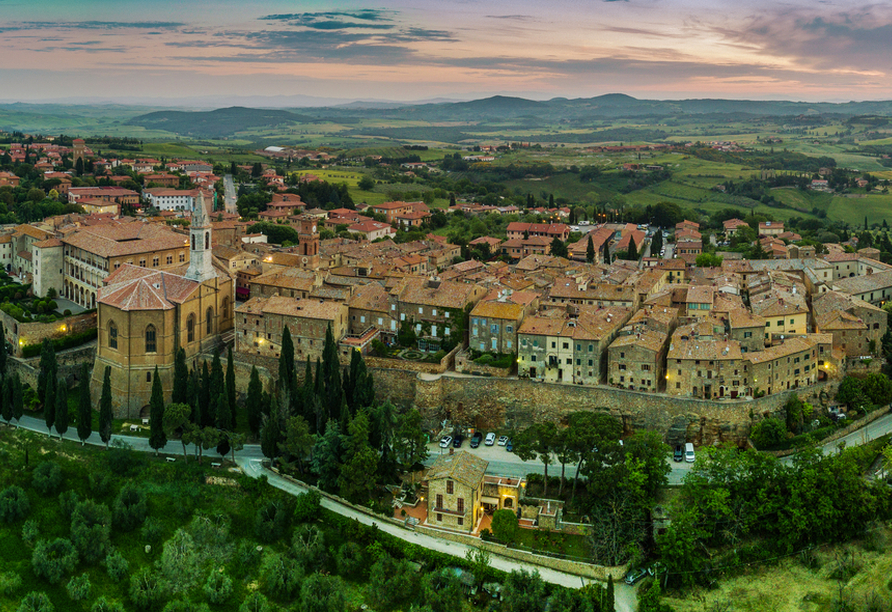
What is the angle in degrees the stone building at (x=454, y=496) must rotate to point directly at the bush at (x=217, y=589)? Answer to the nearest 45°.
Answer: approximately 45° to its right

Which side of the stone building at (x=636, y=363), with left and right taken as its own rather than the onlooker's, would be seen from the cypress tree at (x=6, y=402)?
right

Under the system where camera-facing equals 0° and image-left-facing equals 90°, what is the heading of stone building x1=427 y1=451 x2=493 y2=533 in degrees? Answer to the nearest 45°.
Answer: approximately 0°

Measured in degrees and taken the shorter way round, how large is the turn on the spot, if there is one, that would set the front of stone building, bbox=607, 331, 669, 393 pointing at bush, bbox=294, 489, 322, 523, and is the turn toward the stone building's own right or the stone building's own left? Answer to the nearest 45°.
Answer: approximately 45° to the stone building's own right

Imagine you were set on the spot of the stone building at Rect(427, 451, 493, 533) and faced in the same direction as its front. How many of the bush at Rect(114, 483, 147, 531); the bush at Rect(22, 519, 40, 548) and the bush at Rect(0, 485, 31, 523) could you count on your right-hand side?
3

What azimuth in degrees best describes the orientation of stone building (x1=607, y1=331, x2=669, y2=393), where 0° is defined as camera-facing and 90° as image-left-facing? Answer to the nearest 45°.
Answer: approximately 0°

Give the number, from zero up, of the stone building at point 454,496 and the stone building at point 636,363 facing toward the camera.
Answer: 2

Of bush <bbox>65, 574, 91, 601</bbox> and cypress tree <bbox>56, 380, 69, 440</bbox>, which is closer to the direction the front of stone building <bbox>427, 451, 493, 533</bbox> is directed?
the bush

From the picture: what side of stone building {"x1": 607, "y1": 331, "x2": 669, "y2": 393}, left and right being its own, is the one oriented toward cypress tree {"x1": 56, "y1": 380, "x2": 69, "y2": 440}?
right

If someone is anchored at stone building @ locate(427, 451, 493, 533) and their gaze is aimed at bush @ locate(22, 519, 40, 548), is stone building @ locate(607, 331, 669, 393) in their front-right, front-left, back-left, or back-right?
back-right
